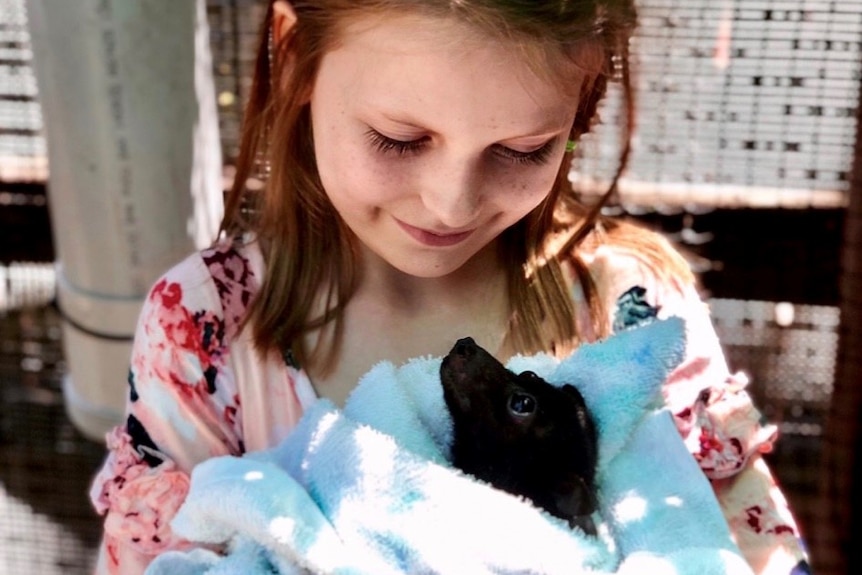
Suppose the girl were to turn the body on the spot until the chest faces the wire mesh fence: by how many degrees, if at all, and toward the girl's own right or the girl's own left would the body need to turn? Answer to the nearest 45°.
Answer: approximately 135° to the girl's own left

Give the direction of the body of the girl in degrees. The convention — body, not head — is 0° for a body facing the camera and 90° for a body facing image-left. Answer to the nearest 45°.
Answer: approximately 0°
